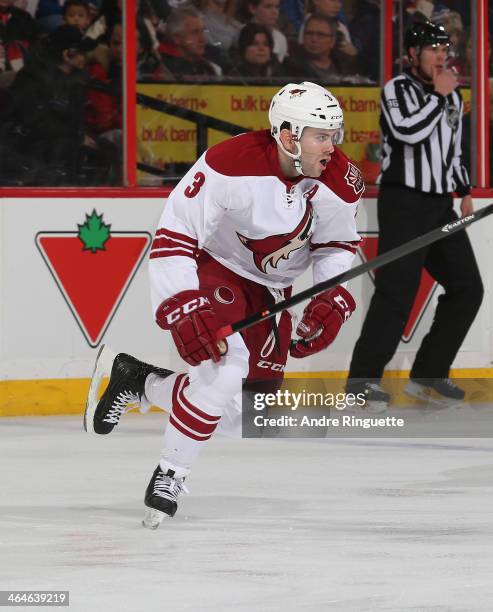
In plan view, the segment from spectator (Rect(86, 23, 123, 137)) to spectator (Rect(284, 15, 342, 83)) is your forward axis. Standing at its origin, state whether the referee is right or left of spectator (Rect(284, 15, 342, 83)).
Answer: right

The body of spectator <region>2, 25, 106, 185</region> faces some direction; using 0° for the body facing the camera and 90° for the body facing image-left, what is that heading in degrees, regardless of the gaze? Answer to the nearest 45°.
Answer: approximately 315°

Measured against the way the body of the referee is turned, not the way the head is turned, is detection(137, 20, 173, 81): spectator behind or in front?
behind

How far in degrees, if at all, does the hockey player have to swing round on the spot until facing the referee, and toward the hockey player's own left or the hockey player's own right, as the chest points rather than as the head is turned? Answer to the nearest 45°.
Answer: approximately 135° to the hockey player's own left

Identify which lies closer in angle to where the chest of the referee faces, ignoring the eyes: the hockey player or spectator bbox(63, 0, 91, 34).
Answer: the hockey player

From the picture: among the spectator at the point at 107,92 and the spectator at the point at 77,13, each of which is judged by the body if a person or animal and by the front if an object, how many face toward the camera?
2

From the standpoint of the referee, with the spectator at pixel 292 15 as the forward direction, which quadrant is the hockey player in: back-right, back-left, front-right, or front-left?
back-left

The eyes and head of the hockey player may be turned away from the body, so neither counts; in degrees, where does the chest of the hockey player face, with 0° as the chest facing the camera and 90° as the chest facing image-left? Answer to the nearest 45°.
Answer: approximately 315°
